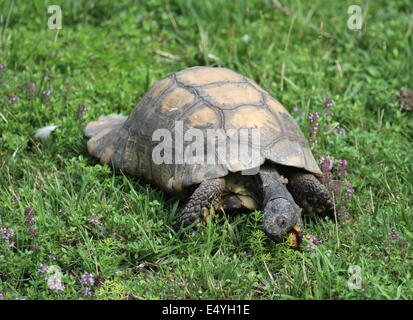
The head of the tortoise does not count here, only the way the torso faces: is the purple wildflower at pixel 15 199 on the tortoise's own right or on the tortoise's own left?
on the tortoise's own right

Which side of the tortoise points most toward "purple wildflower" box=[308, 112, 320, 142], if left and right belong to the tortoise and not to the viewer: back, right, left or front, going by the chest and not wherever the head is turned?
left

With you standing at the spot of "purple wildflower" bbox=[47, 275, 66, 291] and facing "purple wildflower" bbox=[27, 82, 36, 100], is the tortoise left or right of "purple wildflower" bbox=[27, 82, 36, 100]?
right

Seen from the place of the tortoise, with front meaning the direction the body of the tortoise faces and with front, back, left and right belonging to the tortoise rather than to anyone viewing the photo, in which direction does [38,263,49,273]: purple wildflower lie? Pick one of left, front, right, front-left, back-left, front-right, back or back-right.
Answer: right

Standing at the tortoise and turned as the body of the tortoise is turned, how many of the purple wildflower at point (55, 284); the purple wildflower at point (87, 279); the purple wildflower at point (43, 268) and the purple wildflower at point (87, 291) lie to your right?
4

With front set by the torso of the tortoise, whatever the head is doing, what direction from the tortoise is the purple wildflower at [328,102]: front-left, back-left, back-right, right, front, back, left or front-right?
left

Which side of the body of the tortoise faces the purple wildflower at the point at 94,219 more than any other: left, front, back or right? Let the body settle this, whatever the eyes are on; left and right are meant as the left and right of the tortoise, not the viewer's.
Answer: right

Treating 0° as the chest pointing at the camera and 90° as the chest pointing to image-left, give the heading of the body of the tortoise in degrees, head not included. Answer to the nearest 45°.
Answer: approximately 315°

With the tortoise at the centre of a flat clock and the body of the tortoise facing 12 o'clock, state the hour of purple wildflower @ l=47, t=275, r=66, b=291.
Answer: The purple wildflower is roughly at 3 o'clock from the tortoise.

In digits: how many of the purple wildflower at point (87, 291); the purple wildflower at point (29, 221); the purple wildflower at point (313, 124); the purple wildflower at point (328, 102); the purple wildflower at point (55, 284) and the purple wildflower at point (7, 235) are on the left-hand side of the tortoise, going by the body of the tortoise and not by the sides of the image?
2

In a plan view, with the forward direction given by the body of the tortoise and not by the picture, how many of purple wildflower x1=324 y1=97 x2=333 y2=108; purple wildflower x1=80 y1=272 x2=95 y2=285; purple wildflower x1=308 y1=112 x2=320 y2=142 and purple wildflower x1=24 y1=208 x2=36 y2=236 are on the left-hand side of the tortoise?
2

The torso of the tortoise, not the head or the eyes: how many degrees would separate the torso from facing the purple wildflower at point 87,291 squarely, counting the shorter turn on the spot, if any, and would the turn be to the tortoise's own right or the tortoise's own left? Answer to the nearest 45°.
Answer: approximately 90° to the tortoise's own right

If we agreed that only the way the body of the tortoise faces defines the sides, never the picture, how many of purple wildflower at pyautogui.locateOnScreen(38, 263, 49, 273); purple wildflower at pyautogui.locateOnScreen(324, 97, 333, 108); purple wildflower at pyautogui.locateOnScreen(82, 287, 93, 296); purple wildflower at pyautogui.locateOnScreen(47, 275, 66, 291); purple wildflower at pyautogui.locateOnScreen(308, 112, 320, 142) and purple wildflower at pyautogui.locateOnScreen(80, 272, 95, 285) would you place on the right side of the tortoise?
4

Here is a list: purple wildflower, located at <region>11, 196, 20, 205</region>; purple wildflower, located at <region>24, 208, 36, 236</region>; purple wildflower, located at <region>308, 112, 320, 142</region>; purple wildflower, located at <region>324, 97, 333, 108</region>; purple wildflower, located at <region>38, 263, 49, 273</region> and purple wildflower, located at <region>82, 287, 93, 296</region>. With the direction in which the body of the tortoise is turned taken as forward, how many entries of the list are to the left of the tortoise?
2

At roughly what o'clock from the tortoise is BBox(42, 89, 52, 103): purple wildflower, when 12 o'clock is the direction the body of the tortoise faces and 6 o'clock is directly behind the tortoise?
The purple wildflower is roughly at 6 o'clock from the tortoise.

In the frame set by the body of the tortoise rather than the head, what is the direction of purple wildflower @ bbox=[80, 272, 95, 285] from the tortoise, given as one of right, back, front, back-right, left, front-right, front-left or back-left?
right
